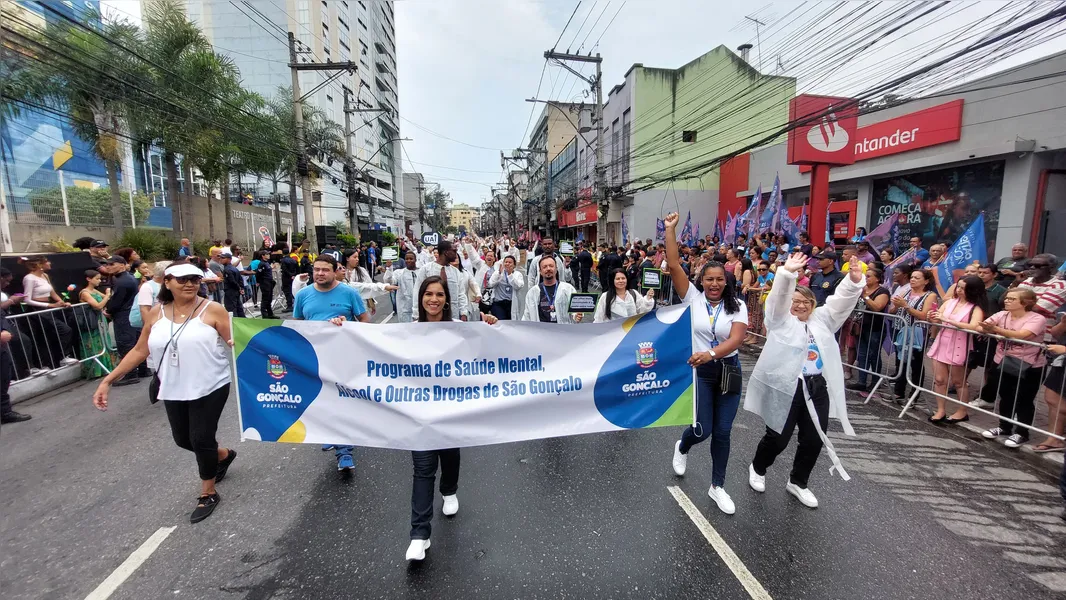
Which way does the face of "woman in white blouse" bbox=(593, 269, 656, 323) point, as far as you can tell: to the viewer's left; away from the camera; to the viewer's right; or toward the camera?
toward the camera

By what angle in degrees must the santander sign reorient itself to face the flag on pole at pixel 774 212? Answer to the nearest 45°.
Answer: approximately 45° to its right

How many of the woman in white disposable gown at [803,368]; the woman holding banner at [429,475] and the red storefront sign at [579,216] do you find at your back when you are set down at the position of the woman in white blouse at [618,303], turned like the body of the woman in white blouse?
1

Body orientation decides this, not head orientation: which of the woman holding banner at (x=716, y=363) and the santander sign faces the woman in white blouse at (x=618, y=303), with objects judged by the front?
the santander sign

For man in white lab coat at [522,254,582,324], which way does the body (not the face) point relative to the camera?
toward the camera

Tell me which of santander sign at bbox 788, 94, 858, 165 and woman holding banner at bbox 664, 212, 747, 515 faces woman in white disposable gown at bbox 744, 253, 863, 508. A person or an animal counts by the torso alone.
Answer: the santander sign

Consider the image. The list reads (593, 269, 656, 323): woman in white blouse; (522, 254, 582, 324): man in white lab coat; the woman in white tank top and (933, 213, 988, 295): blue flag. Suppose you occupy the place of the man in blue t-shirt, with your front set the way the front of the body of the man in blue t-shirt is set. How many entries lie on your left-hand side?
3

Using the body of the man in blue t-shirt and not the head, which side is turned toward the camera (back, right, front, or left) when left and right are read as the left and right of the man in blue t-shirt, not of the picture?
front

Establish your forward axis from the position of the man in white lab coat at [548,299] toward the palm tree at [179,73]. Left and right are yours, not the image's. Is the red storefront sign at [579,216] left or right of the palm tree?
right

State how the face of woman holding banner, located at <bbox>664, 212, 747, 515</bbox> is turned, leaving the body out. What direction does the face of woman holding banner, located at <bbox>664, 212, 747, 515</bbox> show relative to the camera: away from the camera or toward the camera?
toward the camera

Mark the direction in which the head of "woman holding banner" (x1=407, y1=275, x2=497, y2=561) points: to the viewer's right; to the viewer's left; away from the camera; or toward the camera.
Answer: toward the camera

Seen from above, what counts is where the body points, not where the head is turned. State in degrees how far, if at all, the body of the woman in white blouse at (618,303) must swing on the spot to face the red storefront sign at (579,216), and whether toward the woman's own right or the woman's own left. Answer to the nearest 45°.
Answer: approximately 180°
